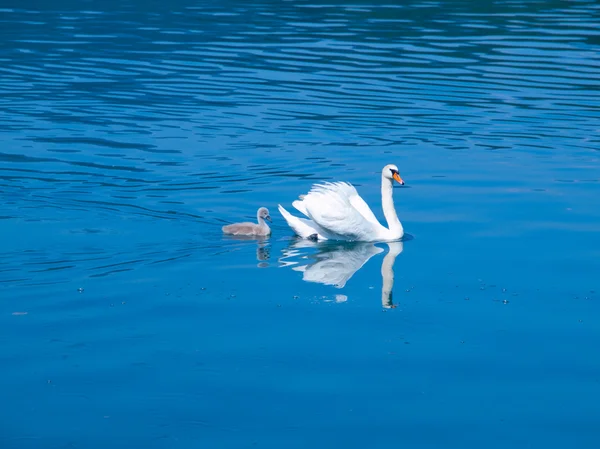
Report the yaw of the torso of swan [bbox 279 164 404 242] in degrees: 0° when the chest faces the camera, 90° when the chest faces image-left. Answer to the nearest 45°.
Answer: approximately 270°
